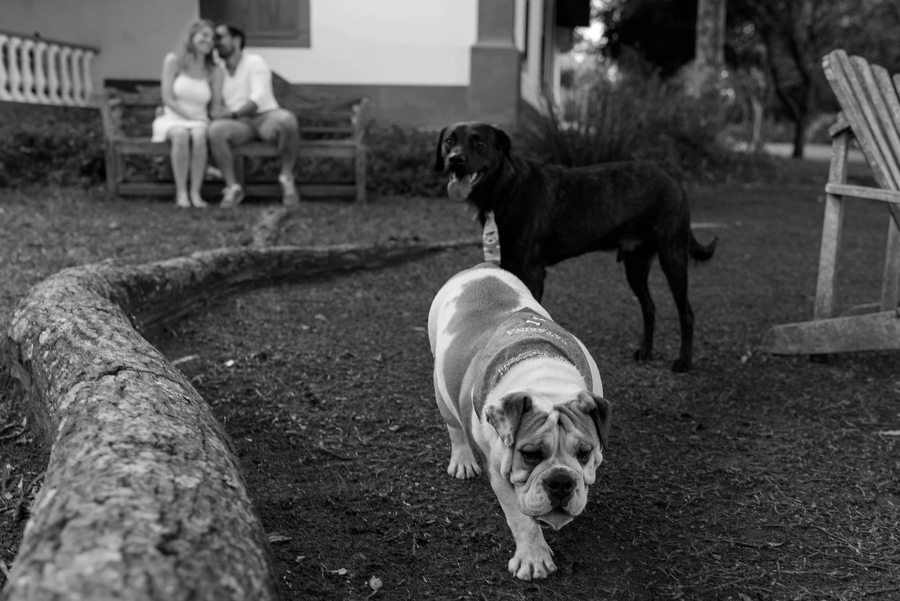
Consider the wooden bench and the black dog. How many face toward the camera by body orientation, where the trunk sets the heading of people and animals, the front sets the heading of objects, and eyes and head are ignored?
1

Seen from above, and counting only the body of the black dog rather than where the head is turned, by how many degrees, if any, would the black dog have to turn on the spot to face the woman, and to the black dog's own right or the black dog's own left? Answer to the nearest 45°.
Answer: approximately 45° to the black dog's own right

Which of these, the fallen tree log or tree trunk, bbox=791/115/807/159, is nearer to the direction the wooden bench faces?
the fallen tree log

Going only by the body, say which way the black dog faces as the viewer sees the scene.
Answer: to the viewer's left

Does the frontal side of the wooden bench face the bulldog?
yes

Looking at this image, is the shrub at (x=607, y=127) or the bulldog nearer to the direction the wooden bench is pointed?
the bulldog

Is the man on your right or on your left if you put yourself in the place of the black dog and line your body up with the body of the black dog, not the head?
on your right

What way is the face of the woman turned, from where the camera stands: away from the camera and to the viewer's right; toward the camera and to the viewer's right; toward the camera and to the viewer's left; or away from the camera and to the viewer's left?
toward the camera and to the viewer's right

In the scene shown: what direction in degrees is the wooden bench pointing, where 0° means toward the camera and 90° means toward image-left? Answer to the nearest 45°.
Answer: approximately 0°

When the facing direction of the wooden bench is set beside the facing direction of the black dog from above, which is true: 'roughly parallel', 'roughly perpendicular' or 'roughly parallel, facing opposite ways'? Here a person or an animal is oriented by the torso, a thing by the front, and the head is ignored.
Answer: roughly perpendicular

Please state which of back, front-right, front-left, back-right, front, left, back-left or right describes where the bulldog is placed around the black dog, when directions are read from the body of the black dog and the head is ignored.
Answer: left

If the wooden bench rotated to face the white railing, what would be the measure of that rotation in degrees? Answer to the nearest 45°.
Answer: approximately 135° to its right

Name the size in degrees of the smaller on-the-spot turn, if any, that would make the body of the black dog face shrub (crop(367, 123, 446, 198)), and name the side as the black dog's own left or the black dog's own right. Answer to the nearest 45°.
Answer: approximately 90° to the black dog's own right
